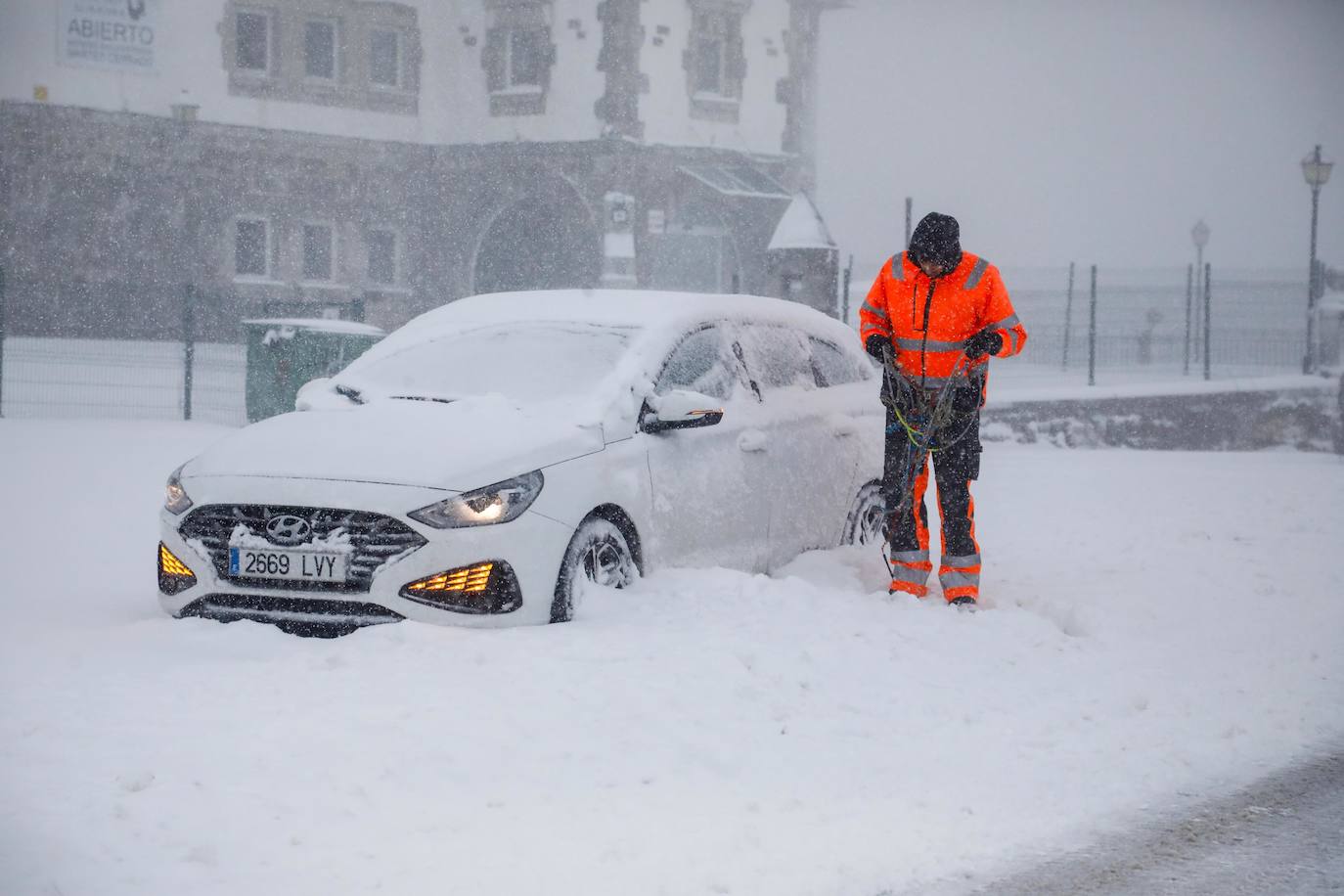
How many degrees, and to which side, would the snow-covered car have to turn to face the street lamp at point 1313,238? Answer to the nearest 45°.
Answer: approximately 180°

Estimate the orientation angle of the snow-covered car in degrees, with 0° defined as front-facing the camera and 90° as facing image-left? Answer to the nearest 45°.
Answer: approximately 45°

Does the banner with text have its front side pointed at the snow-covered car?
yes

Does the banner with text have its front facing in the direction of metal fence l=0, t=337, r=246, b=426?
yes

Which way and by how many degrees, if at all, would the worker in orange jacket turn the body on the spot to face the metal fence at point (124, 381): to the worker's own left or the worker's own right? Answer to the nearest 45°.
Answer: approximately 135° to the worker's own right

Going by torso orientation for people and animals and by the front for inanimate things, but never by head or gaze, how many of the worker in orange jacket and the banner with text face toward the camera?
2

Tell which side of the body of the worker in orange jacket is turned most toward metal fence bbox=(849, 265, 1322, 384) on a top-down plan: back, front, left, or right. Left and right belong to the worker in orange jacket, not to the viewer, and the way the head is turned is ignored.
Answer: back

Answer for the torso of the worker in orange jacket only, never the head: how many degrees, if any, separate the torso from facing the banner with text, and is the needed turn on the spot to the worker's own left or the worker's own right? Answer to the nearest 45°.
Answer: approximately 135° to the worker's own right

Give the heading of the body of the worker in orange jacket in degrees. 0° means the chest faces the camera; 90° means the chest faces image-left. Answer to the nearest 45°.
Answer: approximately 0°

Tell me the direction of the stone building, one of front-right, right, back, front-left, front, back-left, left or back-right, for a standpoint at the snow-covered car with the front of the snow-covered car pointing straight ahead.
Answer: back-right
